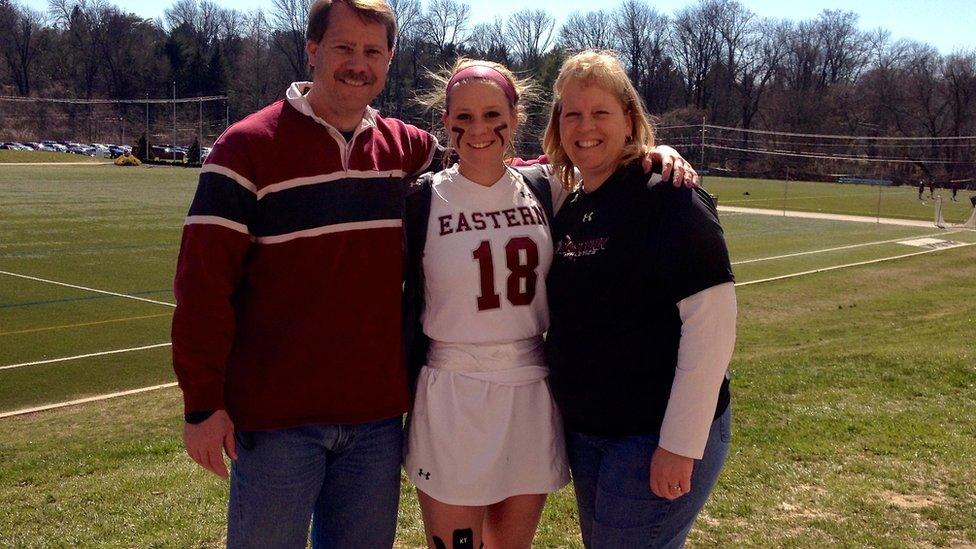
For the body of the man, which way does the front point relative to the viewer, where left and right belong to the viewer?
facing the viewer and to the right of the viewer

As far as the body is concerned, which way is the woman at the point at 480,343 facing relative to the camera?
toward the camera

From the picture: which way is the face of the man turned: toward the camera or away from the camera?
toward the camera

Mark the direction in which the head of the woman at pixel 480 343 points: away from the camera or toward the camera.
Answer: toward the camera

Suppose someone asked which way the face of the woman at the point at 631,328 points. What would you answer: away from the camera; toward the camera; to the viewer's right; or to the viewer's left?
toward the camera

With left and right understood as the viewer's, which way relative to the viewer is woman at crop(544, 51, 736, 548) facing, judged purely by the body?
facing the viewer and to the left of the viewer

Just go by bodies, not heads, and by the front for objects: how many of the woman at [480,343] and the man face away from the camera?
0

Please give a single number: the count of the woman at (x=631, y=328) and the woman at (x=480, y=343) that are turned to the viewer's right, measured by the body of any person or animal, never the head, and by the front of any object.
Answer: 0

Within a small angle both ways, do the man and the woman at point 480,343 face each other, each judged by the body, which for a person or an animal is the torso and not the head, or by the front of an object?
no
